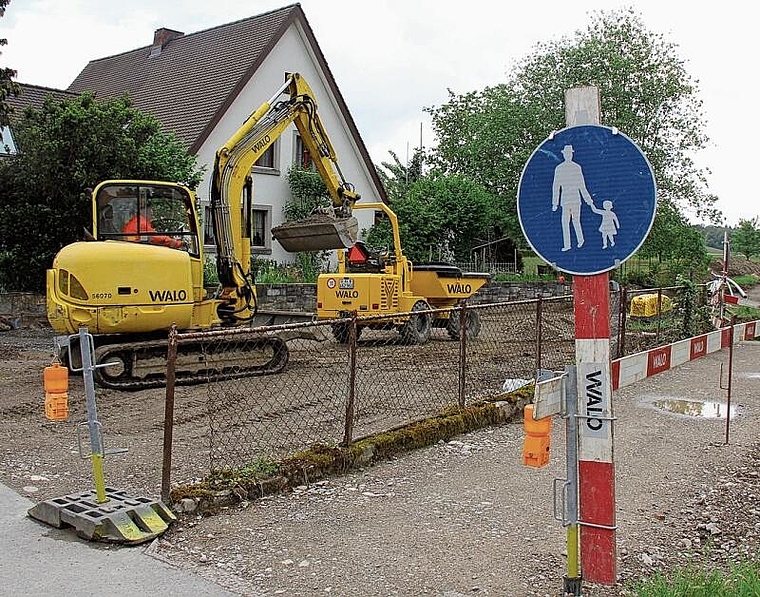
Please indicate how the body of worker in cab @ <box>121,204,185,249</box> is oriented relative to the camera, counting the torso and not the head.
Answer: to the viewer's right

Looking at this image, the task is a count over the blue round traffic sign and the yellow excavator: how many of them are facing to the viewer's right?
1

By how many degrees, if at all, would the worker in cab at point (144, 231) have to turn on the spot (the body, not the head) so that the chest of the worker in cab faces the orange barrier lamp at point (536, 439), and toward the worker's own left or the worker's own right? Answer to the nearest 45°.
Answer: approximately 90° to the worker's own right

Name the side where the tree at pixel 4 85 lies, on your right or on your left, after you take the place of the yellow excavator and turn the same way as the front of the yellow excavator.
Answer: on your left

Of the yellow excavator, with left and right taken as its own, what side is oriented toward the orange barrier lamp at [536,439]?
right

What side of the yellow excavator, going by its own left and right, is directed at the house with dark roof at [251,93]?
left

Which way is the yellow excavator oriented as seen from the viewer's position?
to the viewer's right

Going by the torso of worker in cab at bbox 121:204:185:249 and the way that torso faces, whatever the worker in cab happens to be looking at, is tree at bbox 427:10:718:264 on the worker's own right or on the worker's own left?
on the worker's own left

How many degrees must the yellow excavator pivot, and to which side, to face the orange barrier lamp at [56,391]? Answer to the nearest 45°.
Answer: approximately 90° to its right
